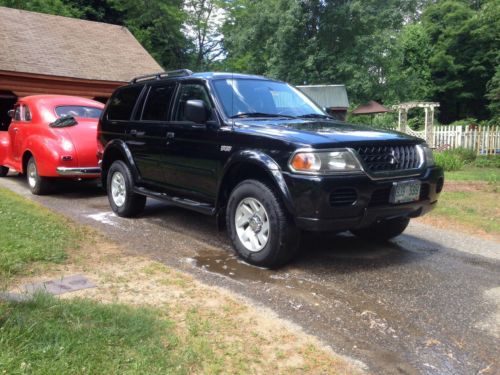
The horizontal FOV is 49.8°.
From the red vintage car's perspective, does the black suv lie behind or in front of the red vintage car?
behind

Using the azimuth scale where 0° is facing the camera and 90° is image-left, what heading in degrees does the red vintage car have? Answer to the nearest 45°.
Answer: approximately 135°

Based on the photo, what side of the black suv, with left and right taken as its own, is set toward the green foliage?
left

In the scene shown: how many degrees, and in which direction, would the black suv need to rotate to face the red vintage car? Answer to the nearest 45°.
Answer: approximately 180°

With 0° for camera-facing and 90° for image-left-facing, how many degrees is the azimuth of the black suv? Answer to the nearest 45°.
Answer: approximately 315°

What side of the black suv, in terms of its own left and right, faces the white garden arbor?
left

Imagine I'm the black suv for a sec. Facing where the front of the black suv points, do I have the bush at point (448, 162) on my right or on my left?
on my left
